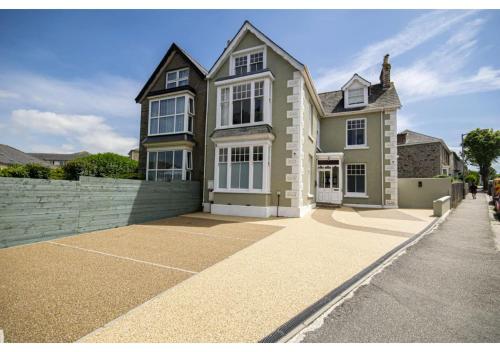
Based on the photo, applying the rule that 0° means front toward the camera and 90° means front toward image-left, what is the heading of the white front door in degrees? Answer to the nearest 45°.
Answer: approximately 0°

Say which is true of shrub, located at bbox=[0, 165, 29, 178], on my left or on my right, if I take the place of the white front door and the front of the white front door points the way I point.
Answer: on my right

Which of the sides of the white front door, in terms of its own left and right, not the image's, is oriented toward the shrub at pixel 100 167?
right

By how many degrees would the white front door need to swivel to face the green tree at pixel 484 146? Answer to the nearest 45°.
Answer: approximately 135° to its left

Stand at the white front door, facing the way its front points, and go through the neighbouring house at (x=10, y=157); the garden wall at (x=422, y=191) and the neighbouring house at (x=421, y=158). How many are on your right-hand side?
1

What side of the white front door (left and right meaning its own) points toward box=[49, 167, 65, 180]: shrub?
right

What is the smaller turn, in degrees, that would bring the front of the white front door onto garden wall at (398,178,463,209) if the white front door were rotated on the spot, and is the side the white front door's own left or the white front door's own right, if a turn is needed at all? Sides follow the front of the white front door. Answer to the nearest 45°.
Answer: approximately 90° to the white front door's own left

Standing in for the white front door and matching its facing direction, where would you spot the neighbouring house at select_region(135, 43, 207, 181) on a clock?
The neighbouring house is roughly at 2 o'clock from the white front door.

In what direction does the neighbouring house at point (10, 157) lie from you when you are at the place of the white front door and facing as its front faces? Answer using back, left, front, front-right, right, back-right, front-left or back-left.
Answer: right

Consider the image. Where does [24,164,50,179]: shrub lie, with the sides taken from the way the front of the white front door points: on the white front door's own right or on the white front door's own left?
on the white front door's own right

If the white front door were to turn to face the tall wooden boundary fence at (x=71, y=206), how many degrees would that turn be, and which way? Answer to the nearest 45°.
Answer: approximately 45° to its right
